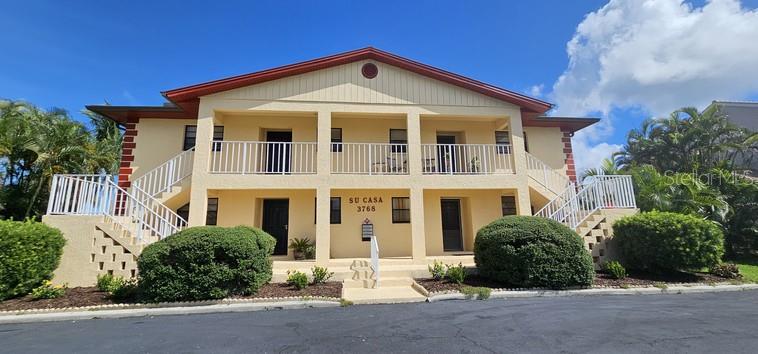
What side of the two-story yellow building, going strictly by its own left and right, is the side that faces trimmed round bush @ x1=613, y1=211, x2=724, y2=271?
left

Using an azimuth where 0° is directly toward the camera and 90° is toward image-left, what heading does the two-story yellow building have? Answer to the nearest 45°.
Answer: approximately 0°

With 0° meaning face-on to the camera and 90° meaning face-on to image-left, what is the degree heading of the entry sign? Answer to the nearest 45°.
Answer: approximately 0°

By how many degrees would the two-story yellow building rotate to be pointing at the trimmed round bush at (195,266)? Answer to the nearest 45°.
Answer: approximately 45° to its right

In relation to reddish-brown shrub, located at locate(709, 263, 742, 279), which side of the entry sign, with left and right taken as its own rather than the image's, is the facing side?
left

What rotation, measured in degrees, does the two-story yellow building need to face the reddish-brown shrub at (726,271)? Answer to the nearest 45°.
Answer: approximately 90° to its left

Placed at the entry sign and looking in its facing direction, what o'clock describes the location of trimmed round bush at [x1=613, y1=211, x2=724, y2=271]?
The trimmed round bush is roughly at 10 o'clock from the entry sign.

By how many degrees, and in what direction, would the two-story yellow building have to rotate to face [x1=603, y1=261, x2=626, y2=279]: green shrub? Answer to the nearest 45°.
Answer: approximately 45° to its left
